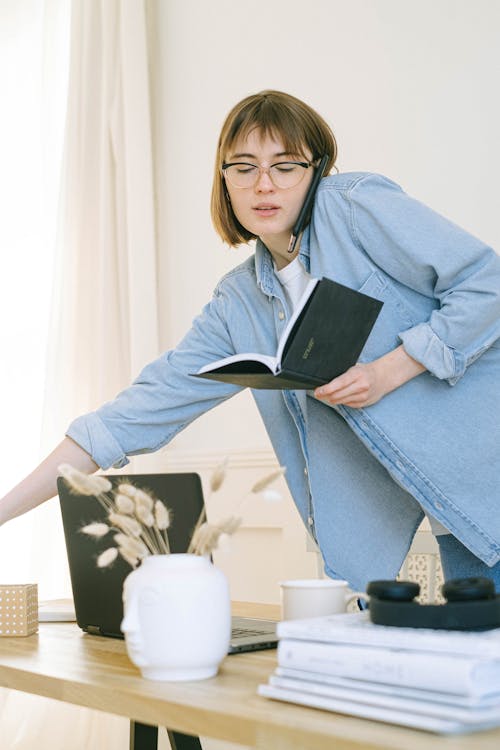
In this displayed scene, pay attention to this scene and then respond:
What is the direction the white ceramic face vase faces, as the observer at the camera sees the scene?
facing to the left of the viewer

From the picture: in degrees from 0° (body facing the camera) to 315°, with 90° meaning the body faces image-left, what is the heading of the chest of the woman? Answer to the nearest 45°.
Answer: approximately 45°

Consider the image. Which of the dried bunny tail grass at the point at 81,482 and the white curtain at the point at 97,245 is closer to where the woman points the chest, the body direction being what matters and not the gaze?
the dried bunny tail grass
